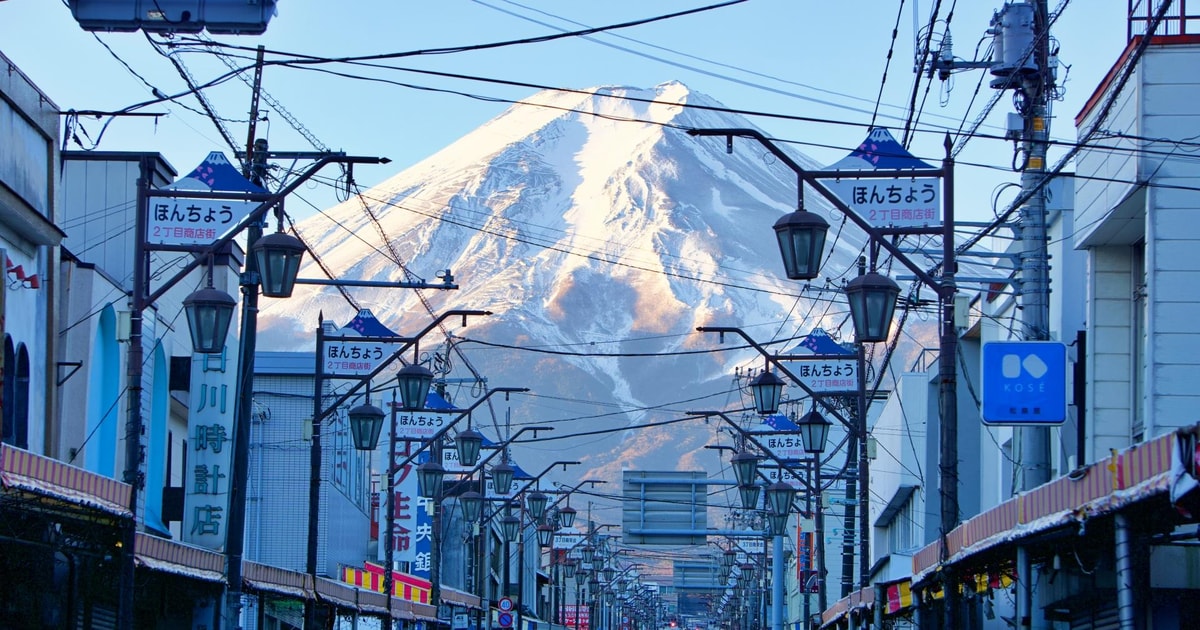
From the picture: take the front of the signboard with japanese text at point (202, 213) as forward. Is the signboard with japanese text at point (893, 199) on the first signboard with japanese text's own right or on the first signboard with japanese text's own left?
on the first signboard with japanese text's own left

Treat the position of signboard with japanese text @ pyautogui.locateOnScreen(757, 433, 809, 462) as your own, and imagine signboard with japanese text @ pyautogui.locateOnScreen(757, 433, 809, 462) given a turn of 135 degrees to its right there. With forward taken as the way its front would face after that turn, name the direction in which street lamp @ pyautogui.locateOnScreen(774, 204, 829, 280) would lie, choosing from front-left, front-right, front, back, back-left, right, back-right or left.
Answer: back-left

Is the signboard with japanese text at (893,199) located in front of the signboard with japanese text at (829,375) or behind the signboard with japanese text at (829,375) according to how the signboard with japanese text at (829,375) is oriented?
in front

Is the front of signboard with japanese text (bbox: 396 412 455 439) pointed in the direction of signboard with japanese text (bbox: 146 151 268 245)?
yes

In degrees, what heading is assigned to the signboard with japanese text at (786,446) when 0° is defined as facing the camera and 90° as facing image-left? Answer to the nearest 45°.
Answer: approximately 0°

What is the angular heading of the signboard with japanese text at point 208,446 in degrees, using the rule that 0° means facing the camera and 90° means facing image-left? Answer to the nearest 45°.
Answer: approximately 0°

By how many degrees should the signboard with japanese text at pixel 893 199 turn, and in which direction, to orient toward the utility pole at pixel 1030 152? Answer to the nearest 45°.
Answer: approximately 135° to its left

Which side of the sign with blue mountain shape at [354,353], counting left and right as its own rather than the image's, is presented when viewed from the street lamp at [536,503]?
back
